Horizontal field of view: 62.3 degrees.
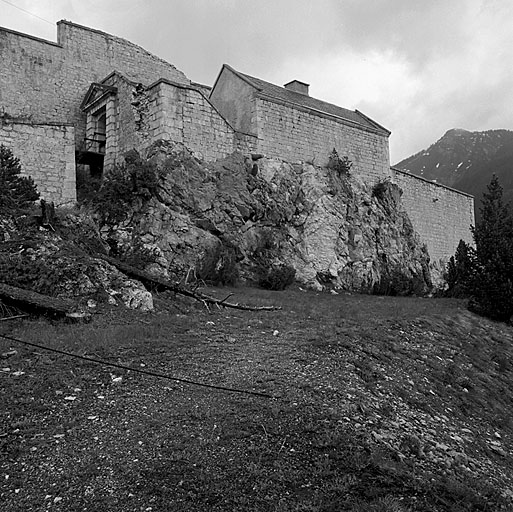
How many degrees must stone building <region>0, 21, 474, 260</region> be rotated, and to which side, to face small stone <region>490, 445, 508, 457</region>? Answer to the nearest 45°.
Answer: approximately 90° to its left

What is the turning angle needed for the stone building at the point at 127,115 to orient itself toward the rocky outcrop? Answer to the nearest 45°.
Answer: approximately 45° to its left

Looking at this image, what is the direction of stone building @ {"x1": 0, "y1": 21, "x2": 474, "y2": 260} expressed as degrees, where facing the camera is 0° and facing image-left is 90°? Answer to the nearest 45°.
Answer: approximately 45°

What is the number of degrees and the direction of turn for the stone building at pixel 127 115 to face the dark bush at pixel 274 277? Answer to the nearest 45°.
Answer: approximately 90° to its left

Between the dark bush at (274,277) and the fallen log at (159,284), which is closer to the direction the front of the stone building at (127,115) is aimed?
the fallen log
